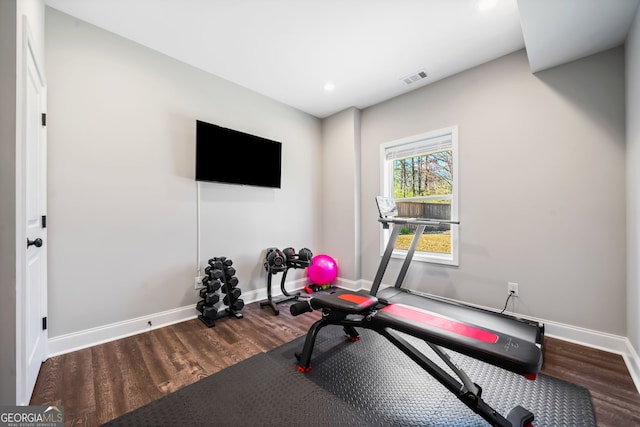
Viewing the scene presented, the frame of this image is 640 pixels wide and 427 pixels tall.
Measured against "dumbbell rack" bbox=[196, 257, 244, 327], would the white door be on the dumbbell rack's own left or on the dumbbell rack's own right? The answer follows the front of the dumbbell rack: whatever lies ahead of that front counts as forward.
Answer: on the dumbbell rack's own right

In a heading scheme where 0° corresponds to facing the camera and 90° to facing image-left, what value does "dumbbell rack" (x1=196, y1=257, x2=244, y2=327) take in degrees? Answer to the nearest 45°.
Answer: approximately 315°

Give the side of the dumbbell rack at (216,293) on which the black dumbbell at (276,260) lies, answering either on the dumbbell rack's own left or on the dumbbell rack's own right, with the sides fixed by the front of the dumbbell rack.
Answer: on the dumbbell rack's own left

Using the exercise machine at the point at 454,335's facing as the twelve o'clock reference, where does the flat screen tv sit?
The flat screen tv is roughly at 11 o'clock from the exercise machine.

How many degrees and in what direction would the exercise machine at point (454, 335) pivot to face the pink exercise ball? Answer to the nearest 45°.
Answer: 0° — it already faces it

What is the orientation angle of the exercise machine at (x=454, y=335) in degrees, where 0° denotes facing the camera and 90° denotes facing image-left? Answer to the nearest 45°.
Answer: approximately 135°

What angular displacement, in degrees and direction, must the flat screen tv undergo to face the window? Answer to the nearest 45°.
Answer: approximately 45° to its left
